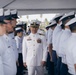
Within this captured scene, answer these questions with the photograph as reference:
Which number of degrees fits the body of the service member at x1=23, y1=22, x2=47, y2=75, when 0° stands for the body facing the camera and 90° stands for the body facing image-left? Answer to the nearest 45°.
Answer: approximately 0°

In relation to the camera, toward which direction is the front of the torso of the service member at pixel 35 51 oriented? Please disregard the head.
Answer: toward the camera
